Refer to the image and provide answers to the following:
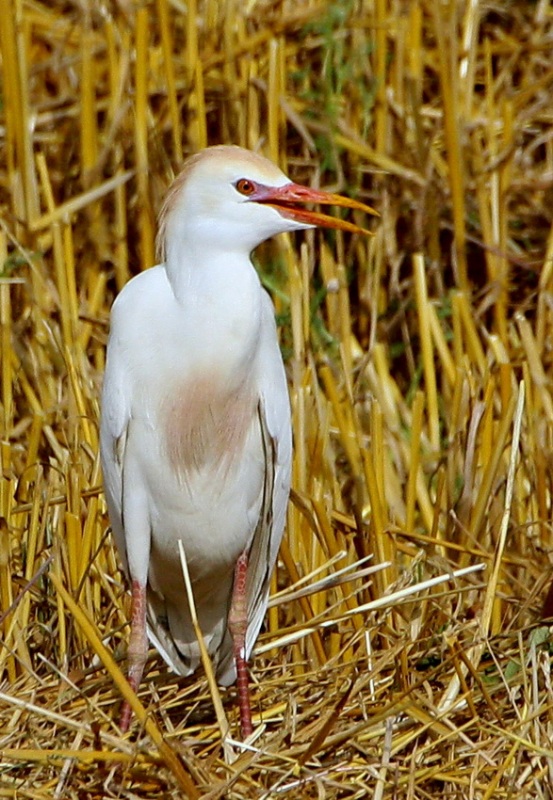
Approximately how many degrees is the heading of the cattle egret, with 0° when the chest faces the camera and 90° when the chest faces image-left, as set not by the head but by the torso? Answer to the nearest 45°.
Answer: approximately 0°
